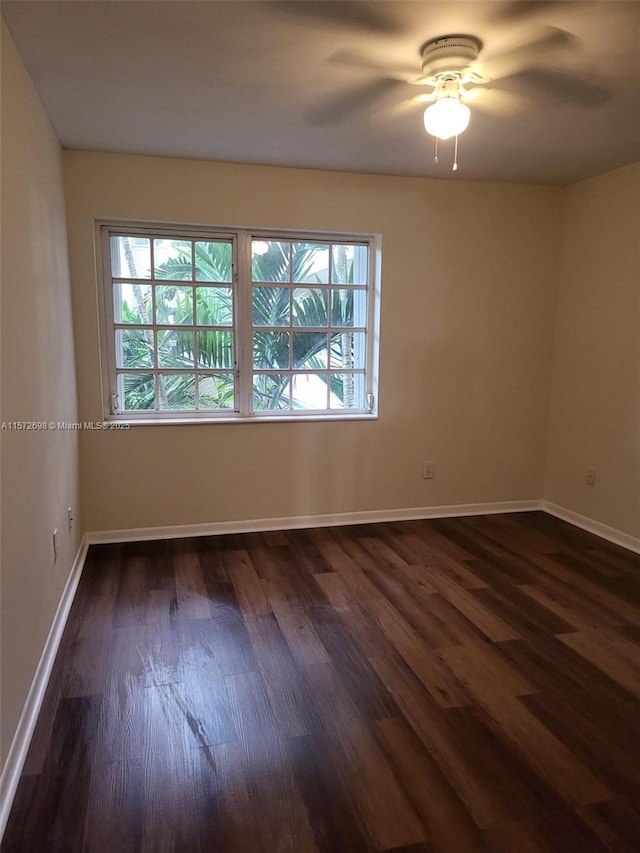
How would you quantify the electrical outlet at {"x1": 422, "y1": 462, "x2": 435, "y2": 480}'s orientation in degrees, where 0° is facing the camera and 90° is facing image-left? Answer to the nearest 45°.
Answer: approximately 0°

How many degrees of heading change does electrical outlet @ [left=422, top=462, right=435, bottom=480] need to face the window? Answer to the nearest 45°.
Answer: approximately 90° to its right
